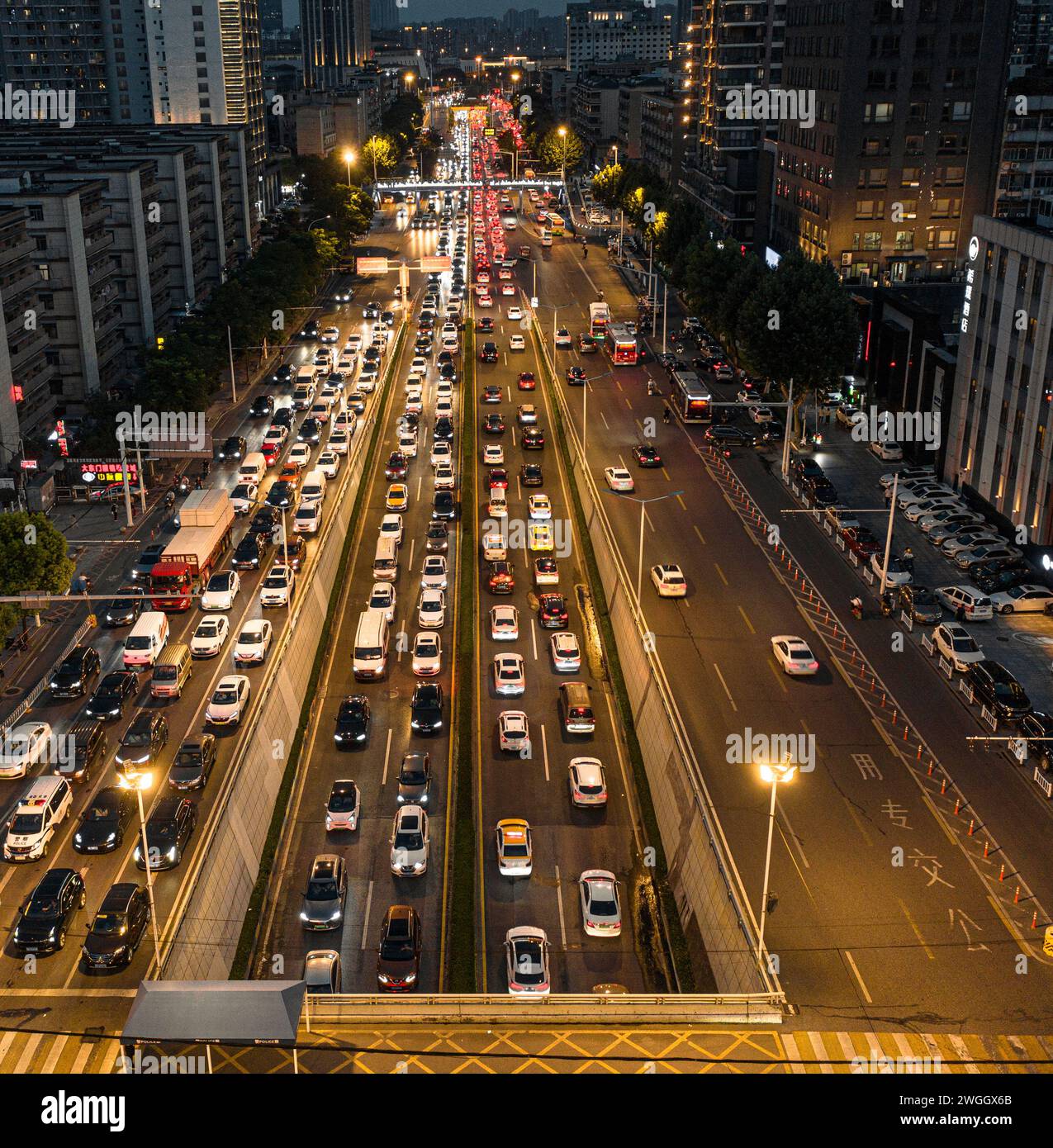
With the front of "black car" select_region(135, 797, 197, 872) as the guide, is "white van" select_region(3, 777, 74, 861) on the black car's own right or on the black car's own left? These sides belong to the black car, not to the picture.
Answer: on the black car's own right

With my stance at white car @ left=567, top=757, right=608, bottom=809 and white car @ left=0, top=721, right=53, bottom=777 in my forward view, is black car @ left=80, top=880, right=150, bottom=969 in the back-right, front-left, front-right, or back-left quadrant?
front-left

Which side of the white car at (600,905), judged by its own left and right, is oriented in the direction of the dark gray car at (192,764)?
left

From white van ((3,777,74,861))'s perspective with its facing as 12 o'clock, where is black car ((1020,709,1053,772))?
The black car is roughly at 8 o'clock from the white van.

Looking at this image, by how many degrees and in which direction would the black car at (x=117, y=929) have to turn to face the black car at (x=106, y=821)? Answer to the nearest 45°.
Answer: approximately 135° to its right

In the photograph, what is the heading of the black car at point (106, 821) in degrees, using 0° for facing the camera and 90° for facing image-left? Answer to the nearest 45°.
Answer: approximately 45°

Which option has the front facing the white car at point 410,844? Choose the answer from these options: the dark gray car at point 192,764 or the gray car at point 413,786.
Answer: the gray car at point 413,786

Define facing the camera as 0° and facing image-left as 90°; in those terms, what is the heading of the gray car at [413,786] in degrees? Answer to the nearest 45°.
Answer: approximately 0°

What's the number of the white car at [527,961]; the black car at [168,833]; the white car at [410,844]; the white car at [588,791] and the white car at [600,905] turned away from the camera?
3

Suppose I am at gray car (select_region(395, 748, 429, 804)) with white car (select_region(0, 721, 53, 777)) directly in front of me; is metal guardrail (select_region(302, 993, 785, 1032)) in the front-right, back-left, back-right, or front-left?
back-left

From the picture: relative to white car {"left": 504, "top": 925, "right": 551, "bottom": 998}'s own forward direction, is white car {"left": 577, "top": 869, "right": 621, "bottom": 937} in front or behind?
in front

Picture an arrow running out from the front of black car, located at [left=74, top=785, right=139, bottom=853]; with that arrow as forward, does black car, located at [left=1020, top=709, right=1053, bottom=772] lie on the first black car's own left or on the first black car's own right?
on the first black car's own left

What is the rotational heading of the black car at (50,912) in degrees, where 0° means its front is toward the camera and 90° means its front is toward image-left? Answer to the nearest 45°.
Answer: approximately 45°

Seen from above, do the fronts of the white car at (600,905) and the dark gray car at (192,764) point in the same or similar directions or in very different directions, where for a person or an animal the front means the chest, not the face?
very different directions

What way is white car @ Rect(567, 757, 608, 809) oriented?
away from the camera

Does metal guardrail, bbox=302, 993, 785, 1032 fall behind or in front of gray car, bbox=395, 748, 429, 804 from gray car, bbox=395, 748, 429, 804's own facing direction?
in front

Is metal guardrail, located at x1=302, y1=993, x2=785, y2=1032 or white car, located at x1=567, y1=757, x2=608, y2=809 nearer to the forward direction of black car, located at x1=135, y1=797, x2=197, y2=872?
the metal guardrail

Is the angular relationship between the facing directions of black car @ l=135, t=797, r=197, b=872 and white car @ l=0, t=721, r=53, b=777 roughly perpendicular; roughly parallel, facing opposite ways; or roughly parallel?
roughly parallel
